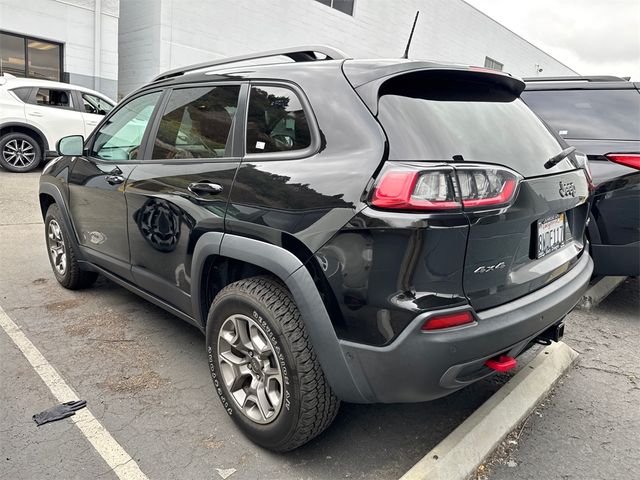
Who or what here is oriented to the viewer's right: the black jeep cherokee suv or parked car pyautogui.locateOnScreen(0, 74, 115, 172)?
the parked car

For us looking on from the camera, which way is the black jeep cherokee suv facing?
facing away from the viewer and to the left of the viewer

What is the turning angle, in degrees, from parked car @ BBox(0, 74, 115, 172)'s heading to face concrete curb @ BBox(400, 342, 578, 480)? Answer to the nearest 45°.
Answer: approximately 90° to its right

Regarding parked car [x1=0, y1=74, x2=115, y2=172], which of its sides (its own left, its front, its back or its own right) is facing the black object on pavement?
right

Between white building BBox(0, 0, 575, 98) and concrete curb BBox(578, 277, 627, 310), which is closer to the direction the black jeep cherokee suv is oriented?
the white building

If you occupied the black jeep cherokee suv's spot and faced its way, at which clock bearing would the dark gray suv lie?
The dark gray suv is roughly at 3 o'clock from the black jeep cherokee suv.

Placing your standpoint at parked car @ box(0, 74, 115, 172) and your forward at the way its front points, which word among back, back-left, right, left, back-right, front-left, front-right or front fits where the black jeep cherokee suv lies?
right

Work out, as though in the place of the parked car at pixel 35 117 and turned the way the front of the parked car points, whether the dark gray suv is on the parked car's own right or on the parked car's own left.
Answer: on the parked car's own right

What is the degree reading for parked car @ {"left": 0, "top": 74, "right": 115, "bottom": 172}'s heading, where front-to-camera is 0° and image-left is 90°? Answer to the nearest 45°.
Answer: approximately 270°

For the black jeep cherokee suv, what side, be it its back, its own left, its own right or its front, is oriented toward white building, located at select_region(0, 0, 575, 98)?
front

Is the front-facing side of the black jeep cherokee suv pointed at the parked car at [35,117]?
yes

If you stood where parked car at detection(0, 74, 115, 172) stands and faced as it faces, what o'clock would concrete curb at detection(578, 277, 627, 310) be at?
The concrete curb is roughly at 2 o'clock from the parked car.
